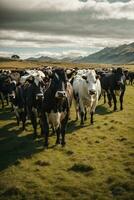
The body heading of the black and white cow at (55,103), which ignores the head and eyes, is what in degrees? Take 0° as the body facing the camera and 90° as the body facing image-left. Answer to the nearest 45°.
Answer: approximately 0°

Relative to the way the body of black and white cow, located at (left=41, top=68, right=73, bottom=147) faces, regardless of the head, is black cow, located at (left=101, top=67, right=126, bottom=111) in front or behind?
behind

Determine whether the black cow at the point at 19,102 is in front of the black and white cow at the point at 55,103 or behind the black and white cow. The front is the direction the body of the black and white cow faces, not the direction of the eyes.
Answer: behind

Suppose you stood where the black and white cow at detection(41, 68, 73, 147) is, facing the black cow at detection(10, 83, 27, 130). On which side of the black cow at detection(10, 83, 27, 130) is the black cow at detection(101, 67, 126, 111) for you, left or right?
right
